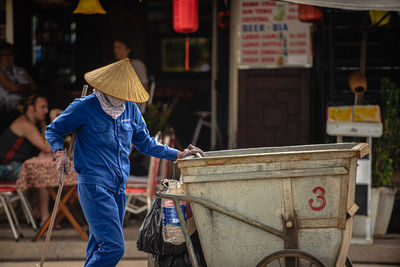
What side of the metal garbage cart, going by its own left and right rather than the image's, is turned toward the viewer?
right

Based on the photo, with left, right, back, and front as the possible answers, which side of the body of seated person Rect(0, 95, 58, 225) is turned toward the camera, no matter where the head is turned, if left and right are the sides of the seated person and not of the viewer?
right

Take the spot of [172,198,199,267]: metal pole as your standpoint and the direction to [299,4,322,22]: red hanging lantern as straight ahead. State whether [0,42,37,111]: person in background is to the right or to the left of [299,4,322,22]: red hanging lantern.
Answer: left

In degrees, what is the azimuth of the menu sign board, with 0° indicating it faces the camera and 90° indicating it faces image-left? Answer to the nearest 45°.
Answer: approximately 0°

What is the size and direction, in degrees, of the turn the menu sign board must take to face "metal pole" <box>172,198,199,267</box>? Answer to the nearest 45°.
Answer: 0° — it already faces it

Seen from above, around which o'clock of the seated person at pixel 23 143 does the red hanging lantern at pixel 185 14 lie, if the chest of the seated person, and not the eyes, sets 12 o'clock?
The red hanging lantern is roughly at 12 o'clock from the seated person.
